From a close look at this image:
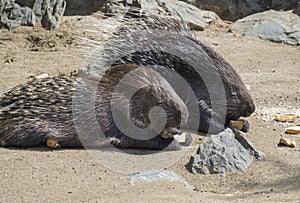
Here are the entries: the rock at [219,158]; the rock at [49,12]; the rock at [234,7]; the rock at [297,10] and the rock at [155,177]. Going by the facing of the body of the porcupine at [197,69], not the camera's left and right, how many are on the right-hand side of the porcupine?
2

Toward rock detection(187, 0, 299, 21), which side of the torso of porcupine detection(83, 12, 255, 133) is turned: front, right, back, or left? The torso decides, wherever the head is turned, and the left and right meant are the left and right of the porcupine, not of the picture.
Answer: left

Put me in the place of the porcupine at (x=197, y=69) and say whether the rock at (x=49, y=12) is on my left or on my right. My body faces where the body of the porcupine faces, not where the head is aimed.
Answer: on my left

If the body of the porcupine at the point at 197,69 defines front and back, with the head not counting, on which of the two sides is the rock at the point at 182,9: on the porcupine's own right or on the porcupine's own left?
on the porcupine's own left

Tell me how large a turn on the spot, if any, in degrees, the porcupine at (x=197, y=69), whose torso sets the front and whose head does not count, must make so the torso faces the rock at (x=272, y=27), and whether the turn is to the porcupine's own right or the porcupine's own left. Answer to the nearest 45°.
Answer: approximately 90° to the porcupine's own left

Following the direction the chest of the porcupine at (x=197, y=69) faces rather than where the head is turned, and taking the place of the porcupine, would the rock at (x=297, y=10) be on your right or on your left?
on your left

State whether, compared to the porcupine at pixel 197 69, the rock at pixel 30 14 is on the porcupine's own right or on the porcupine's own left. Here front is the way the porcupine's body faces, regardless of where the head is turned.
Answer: on the porcupine's own left

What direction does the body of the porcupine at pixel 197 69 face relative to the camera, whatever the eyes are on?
to the viewer's right
